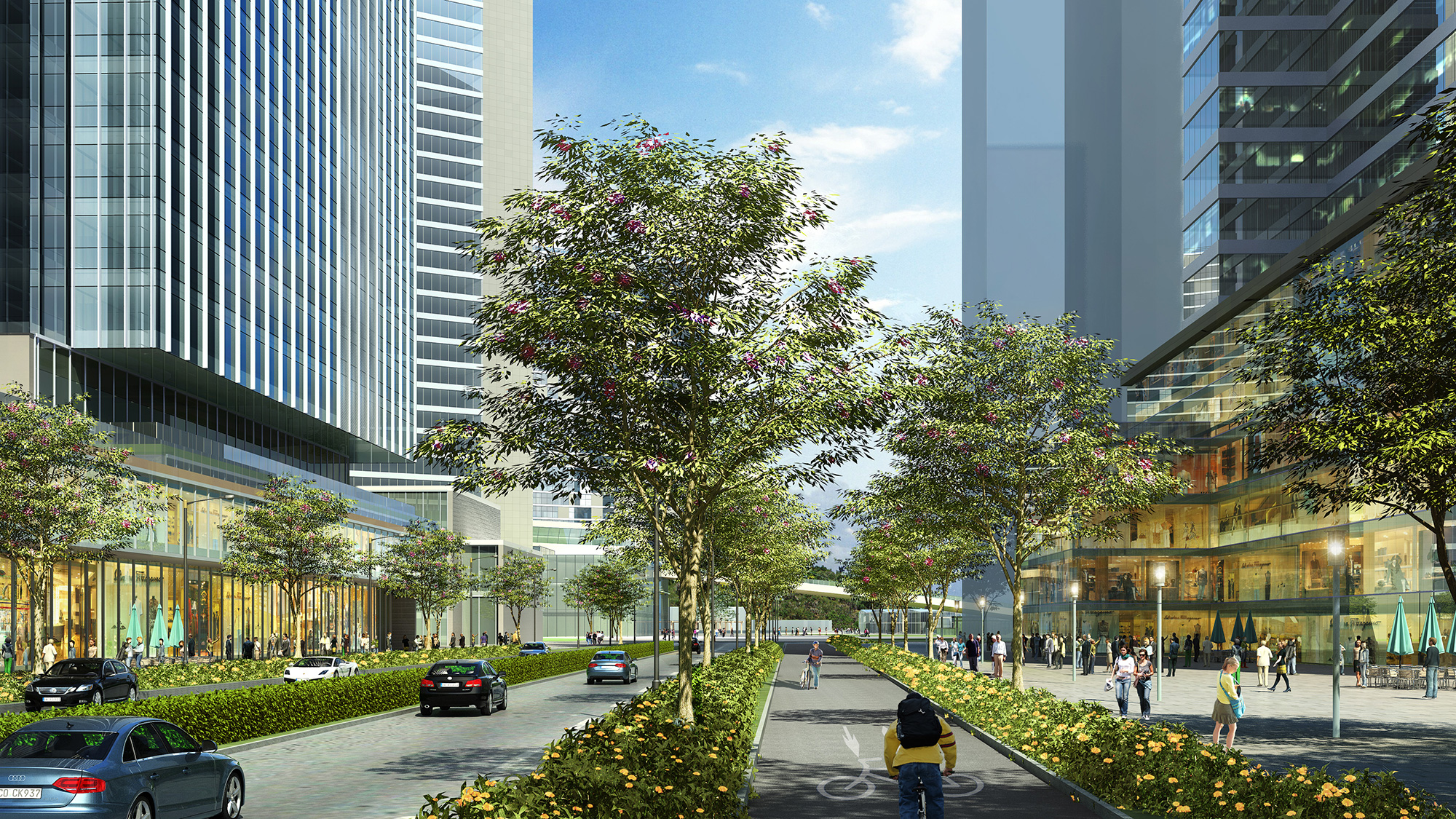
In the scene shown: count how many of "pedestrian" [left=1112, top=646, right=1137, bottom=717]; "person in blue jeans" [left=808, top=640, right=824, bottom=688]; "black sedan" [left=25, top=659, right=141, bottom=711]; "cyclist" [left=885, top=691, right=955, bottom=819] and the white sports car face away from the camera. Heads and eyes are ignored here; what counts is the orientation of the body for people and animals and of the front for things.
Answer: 1

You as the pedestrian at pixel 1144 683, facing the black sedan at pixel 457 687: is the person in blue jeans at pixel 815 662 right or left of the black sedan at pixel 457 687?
right

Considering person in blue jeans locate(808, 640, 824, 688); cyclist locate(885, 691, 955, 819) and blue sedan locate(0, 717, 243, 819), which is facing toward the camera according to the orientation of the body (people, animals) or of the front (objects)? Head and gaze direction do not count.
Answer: the person in blue jeans

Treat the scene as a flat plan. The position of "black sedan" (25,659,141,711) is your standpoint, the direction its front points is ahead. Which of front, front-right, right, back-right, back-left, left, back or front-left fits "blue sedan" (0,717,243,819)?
front-left

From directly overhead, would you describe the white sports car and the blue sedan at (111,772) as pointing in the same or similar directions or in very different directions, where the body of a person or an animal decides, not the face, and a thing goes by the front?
very different directions

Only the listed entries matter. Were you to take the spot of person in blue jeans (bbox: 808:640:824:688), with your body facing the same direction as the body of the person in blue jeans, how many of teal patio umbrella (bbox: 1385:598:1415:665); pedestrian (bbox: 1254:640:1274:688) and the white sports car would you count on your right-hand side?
1

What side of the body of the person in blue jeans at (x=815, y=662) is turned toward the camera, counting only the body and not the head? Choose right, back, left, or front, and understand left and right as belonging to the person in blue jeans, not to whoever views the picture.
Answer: front

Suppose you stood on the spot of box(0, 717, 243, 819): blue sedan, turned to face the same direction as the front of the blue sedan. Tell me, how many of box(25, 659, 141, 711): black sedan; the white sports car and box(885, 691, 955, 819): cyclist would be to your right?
1

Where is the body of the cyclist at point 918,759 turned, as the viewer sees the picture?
away from the camera

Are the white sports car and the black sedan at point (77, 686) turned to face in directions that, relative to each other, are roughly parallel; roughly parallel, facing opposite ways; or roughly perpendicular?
roughly parallel

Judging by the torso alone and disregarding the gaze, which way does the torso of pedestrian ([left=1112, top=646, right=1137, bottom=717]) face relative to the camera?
toward the camera

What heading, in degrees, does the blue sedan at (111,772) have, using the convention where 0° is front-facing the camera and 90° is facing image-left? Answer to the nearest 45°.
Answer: approximately 225°

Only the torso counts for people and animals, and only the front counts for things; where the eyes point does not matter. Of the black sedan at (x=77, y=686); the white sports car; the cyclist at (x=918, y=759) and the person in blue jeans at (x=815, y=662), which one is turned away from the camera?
the cyclist

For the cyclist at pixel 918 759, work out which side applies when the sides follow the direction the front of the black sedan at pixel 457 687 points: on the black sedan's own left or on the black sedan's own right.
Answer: on the black sedan's own right

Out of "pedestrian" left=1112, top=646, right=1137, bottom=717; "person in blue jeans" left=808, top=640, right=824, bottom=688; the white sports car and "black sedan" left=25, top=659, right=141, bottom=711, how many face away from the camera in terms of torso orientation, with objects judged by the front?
0
